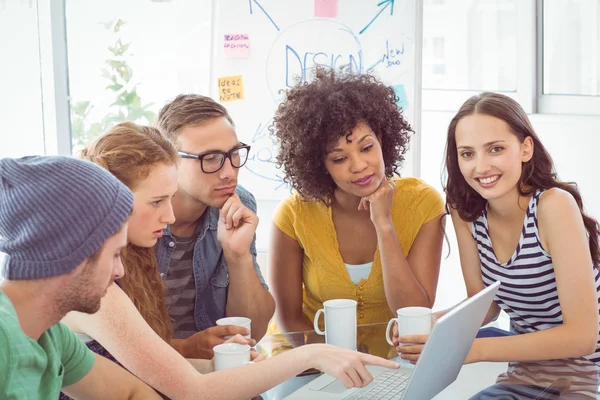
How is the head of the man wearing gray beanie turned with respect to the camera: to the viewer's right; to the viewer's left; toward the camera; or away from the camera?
to the viewer's right

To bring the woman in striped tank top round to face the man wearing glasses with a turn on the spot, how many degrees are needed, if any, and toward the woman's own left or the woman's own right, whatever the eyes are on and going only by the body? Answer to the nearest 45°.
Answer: approximately 45° to the woman's own right

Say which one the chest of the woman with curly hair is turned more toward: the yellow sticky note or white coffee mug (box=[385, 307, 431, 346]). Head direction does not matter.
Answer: the white coffee mug

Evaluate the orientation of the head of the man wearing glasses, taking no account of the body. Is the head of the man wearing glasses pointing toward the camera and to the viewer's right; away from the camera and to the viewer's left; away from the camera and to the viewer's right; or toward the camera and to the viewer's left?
toward the camera and to the viewer's right

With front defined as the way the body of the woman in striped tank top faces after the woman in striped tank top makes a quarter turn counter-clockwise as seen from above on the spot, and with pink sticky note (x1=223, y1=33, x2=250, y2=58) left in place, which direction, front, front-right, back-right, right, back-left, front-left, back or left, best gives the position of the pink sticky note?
back

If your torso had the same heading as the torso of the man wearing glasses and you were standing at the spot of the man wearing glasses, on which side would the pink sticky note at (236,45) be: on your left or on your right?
on your left

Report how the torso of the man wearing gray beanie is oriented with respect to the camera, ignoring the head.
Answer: to the viewer's right

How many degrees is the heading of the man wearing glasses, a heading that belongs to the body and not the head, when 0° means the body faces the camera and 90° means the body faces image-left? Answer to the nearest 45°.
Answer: approximately 315°

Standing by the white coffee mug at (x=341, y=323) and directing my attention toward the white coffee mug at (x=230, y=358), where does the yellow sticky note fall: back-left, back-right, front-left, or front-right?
back-right

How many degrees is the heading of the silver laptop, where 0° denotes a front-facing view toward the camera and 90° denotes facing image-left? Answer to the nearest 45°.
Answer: approximately 135°

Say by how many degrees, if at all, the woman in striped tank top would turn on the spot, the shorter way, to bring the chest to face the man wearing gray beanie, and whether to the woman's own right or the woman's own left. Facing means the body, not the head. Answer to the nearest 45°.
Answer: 0° — they already face them

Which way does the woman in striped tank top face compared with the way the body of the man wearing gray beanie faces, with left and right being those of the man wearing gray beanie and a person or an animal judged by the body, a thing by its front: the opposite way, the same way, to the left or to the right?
the opposite way

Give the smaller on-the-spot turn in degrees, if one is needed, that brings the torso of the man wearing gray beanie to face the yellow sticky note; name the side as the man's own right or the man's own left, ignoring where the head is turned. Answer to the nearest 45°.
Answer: approximately 90° to the man's own left

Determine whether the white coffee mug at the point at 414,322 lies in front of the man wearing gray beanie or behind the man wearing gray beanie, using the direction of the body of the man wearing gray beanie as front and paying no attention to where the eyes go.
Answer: in front
